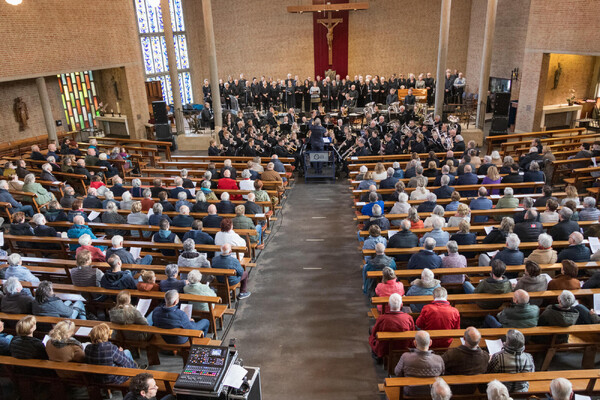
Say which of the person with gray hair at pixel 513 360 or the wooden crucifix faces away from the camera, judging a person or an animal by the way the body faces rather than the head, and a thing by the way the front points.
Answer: the person with gray hair

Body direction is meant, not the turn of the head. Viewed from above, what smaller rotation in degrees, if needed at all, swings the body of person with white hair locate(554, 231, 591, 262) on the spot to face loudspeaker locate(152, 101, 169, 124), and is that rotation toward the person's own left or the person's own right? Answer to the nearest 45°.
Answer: approximately 45° to the person's own left

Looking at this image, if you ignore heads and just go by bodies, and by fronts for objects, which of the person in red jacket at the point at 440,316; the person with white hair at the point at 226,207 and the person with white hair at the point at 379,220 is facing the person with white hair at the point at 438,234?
the person in red jacket

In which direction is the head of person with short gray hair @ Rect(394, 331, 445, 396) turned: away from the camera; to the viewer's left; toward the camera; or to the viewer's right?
away from the camera

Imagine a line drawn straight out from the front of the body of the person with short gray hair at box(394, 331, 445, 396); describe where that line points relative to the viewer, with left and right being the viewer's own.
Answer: facing away from the viewer

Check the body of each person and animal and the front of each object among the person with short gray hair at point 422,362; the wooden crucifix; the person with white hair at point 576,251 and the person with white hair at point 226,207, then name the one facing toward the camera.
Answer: the wooden crucifix

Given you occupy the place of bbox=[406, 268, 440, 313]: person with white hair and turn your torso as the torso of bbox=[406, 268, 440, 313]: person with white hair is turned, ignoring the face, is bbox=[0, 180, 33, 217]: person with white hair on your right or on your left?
on your left

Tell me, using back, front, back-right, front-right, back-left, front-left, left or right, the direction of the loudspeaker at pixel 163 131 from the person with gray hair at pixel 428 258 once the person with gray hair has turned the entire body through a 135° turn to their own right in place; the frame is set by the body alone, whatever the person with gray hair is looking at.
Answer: back

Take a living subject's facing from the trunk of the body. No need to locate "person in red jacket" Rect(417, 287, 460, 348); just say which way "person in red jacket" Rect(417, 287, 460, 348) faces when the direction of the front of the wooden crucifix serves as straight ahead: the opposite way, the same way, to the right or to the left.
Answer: the opposite way

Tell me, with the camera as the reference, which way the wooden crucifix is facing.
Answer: facing the viewer

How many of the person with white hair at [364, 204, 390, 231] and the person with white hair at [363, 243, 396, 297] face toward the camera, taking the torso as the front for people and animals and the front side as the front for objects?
0

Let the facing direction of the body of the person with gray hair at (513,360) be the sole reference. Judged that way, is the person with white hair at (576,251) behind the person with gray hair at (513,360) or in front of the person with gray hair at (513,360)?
in front

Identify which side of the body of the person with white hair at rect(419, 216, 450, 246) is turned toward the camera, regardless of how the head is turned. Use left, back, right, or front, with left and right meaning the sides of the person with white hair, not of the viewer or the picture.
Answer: back

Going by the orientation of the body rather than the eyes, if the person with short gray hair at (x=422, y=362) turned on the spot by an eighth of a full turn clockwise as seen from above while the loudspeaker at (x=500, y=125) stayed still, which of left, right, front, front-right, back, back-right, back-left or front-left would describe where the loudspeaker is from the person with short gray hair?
front-left

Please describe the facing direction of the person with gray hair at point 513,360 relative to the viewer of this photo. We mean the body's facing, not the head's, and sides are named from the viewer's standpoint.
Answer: facing away from the viewer

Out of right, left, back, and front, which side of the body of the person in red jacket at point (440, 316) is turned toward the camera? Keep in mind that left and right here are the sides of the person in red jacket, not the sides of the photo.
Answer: back

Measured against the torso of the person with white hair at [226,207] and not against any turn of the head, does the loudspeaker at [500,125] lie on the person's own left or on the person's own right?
on the person's own right

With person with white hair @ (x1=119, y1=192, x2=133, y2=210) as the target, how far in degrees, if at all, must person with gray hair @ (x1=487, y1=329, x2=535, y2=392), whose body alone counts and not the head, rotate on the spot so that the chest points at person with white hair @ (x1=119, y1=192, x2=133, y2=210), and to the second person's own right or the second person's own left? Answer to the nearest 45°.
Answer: approximately 90° to the second person's own left

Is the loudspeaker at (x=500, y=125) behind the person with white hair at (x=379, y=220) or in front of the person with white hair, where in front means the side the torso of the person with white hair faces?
in front

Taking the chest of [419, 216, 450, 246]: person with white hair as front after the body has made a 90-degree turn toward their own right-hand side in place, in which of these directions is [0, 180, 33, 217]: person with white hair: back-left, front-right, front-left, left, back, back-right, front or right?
back
